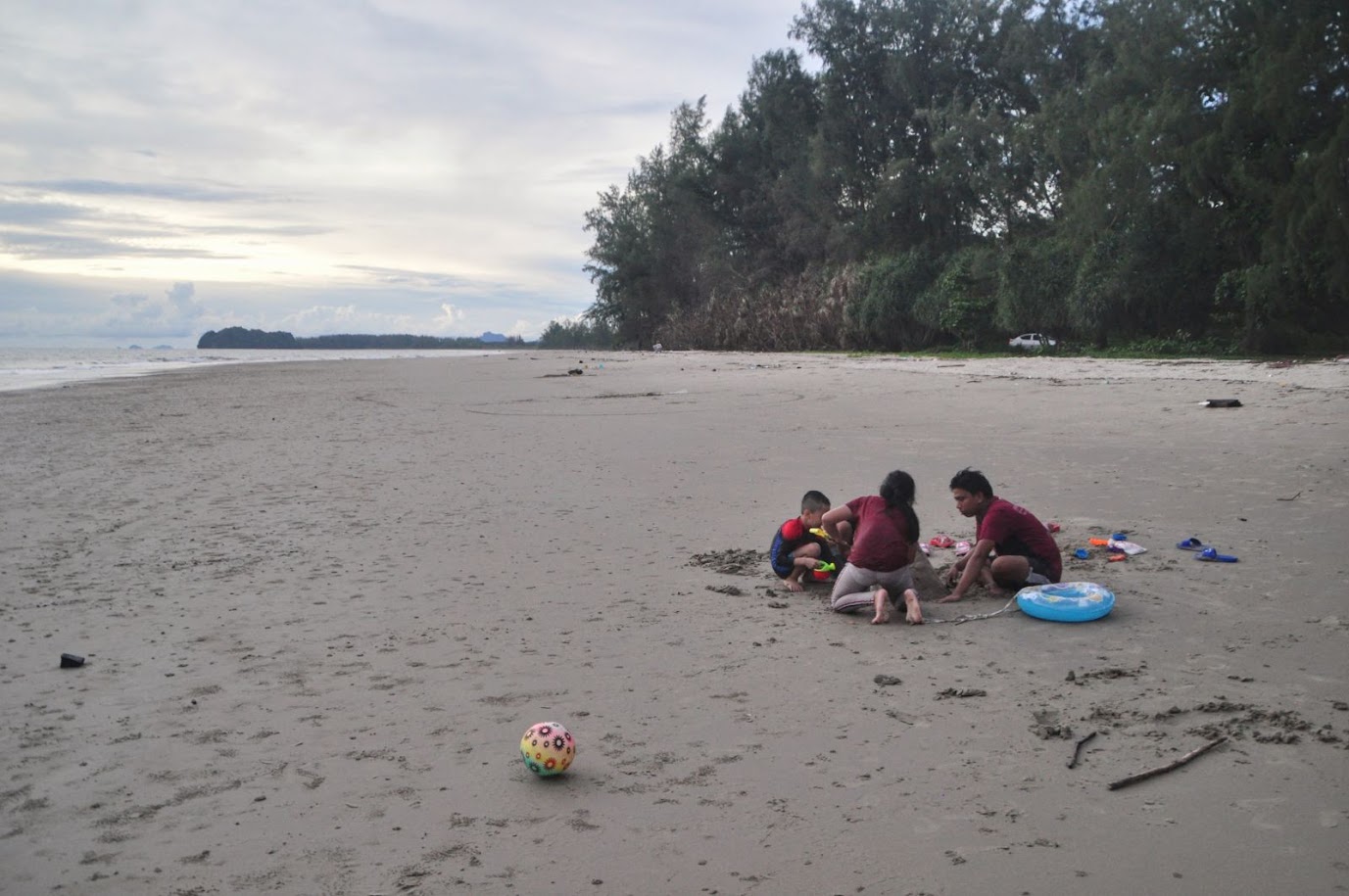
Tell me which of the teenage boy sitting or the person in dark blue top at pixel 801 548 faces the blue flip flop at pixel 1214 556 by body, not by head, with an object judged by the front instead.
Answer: the person in dark blue top

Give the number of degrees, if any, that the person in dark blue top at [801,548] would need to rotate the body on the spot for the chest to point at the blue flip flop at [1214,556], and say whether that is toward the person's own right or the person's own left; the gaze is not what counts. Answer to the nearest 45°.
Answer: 0° — they already face it

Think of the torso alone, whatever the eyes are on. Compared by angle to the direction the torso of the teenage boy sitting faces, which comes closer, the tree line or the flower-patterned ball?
the flower-patterned ball

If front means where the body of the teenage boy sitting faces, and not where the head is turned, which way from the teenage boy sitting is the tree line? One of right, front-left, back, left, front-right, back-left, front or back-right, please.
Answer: right

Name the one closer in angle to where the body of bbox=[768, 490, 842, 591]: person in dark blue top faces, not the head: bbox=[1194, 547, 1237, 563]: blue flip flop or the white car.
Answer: the blue flip flop

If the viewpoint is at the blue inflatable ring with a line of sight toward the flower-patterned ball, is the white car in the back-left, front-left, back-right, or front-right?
back-right

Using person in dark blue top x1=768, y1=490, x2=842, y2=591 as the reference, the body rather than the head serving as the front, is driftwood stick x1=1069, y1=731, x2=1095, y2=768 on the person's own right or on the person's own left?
on the person's own right

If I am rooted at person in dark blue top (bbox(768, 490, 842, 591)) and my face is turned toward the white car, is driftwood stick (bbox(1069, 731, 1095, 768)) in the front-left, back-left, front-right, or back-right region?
back-right

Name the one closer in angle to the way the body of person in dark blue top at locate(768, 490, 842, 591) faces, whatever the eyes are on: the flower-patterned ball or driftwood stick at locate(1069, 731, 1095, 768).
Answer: the driftwood stick

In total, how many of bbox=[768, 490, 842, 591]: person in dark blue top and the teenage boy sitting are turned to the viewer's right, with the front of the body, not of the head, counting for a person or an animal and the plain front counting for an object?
1

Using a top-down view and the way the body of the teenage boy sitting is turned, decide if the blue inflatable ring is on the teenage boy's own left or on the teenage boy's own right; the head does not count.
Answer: on the teenage boy's own left

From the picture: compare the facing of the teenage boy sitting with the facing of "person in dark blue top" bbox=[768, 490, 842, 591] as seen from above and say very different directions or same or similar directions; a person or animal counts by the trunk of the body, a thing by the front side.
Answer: very different directions

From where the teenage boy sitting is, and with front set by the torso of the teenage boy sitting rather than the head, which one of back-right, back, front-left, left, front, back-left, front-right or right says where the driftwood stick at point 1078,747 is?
left

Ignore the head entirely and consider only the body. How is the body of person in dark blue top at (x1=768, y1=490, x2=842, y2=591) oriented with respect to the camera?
to the viewer's right

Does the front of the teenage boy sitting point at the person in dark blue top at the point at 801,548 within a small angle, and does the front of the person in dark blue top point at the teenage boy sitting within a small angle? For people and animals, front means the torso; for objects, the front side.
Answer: yes

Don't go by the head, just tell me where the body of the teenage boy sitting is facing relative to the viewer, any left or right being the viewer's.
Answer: facing to the left of the viewer
